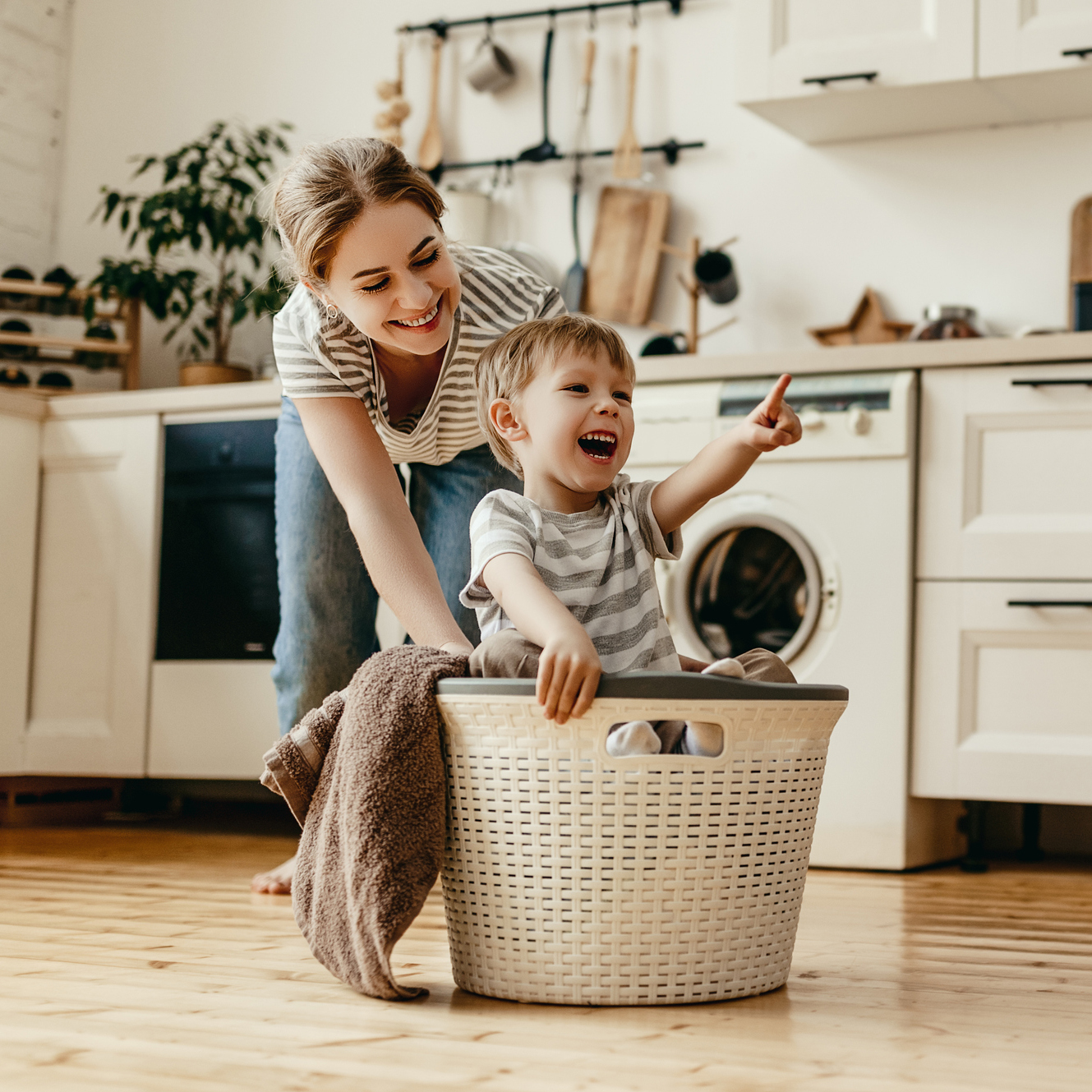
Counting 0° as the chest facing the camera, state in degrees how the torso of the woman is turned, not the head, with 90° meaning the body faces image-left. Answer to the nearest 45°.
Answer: approximately 315°

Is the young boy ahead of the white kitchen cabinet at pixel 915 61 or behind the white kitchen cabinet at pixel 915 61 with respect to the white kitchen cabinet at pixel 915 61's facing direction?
ahead

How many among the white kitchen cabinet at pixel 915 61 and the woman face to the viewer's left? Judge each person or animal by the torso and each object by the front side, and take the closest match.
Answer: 0

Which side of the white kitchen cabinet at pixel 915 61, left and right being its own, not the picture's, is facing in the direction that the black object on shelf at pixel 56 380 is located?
right

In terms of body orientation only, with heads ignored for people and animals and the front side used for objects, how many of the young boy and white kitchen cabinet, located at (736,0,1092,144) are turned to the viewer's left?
0

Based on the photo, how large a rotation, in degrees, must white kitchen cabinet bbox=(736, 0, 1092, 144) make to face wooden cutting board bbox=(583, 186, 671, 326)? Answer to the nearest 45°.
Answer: approximately 135° to its right

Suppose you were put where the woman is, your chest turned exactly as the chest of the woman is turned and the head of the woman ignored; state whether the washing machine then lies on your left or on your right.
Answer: on your left

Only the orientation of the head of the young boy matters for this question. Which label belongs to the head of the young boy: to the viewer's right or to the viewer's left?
to the viewer's right

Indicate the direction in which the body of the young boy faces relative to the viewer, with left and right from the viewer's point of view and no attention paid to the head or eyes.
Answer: facing the viewer and to the right of the viewer

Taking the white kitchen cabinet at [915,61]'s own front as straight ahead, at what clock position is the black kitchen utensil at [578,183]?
The black kitchen utensil is roughly at 4 o'clock from the white kitchen cabinet.

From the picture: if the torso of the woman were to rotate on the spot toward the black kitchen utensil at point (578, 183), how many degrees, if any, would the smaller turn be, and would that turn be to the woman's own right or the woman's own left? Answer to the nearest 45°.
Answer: approximately 135° to the woman's own left

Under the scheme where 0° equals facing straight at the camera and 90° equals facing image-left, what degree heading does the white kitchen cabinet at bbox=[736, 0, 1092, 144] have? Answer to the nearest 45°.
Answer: approximately 0°
